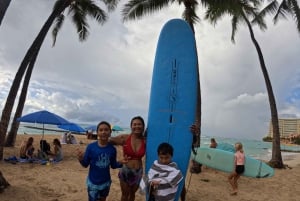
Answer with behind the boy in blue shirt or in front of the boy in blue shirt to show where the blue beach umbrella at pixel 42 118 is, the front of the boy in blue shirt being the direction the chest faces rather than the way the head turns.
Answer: behind

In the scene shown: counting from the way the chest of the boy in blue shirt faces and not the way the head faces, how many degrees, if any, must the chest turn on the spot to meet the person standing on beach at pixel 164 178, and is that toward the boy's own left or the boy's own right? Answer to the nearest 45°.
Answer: approximately 45° to the boy's own left

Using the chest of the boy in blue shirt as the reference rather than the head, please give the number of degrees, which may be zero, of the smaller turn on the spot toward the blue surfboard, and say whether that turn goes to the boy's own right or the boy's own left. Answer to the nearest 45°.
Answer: approximately 135° to the boy's own left

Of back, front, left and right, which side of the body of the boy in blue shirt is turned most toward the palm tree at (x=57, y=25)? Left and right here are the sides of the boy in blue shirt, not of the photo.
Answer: back

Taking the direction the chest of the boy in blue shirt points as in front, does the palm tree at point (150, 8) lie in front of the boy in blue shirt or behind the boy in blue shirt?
behind

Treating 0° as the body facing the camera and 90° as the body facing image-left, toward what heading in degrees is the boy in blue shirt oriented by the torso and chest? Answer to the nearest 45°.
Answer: approximately 0°

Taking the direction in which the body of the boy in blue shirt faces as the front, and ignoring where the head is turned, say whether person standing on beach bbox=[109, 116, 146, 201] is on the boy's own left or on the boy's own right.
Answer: on the boy's own left
